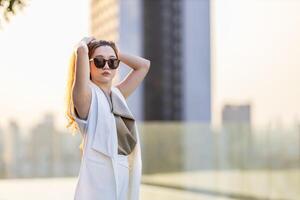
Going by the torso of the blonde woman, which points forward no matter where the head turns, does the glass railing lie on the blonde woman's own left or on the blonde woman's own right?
on the blonde woman's own left

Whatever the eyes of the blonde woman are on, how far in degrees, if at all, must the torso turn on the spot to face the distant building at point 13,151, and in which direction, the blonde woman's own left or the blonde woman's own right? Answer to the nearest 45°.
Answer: approximately 135° to the blonde woman's own left

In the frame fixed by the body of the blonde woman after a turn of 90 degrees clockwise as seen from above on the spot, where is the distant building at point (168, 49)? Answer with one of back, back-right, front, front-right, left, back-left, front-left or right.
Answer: back-right

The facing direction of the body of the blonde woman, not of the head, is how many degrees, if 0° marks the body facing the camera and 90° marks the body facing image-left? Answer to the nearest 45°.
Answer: approximately 315°
